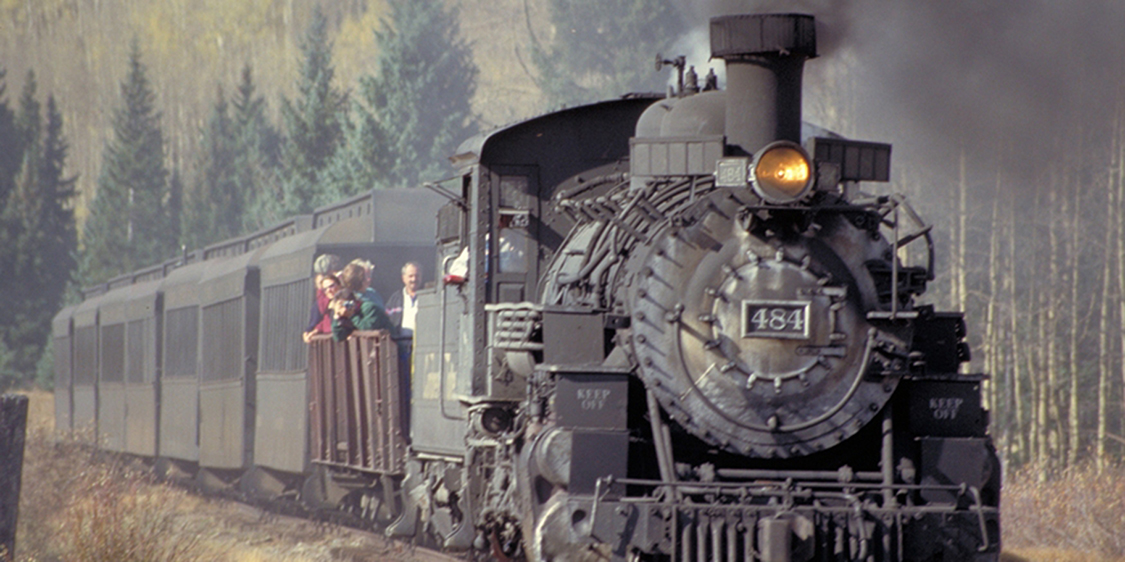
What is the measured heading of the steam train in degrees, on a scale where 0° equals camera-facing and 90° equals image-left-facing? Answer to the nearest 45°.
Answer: approximately 315°
